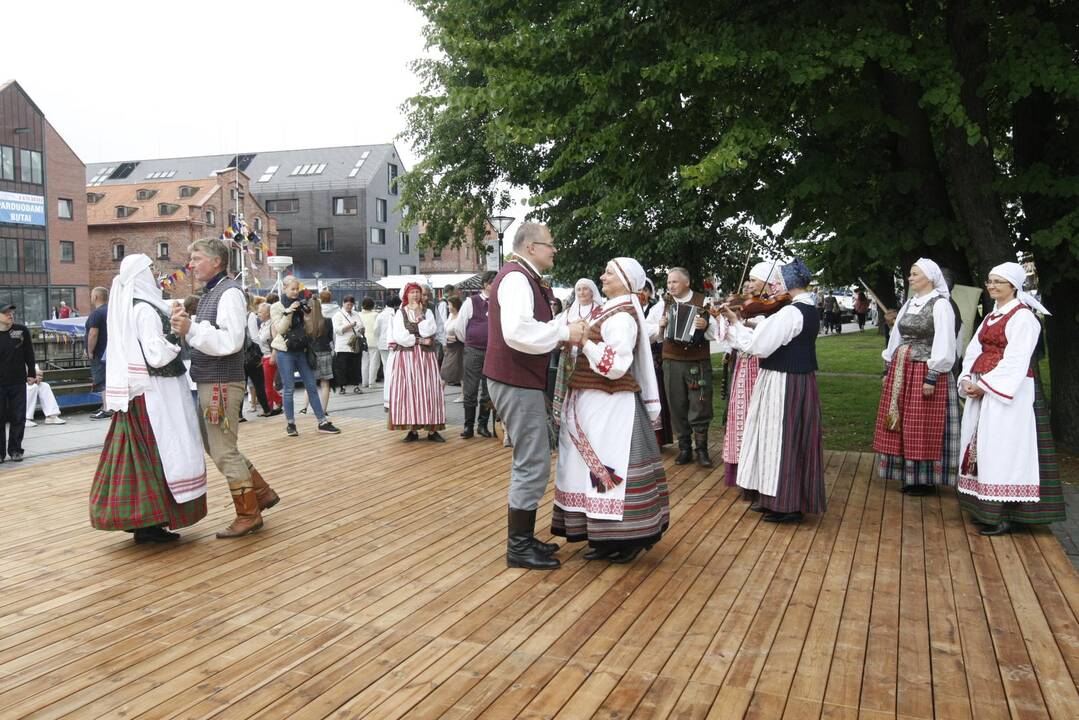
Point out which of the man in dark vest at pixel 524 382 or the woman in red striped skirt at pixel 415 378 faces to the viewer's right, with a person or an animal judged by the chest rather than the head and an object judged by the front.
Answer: the man in dark vest

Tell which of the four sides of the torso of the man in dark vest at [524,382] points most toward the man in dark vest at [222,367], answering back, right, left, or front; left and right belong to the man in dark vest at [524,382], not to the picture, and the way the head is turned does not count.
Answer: back

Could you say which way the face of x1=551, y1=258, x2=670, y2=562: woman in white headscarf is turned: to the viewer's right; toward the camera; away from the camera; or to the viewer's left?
to the viewer's left

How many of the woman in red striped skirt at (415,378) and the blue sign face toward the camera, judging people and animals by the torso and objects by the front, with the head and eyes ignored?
2

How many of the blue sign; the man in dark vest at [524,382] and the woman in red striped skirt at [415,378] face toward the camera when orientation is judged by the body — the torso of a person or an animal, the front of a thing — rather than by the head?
2

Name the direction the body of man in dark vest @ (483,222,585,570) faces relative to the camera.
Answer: to the viewer's right

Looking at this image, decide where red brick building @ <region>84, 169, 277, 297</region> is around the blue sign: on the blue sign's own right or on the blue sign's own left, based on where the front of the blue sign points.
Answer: on the blue sign's own left

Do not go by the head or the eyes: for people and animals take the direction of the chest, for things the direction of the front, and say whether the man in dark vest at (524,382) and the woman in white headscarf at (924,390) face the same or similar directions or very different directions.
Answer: very different directions

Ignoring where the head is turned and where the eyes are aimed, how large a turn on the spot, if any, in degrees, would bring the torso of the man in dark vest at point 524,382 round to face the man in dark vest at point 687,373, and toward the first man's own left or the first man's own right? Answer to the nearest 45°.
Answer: approximately 45° to the first man's own left
